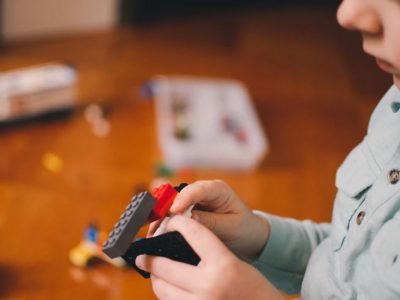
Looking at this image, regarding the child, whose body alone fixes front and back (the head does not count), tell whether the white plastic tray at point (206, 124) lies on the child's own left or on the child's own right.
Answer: on the child's own right

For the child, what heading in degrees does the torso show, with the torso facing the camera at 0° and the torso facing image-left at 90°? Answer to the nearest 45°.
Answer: approximately 45°

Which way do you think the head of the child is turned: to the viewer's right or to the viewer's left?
to the viewer's left
